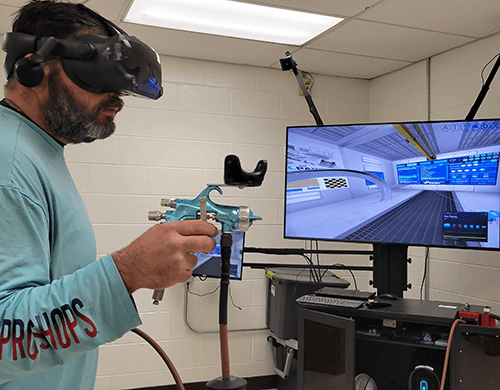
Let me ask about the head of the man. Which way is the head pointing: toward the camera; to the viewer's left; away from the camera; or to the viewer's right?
to the viewer's right

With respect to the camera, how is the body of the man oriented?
to the viewer's right

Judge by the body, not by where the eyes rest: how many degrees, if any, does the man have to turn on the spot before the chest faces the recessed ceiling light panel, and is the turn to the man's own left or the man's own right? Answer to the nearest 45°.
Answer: approximately 90° to the man's own left
